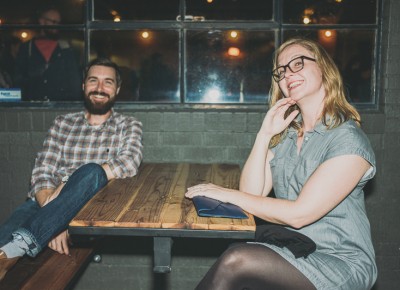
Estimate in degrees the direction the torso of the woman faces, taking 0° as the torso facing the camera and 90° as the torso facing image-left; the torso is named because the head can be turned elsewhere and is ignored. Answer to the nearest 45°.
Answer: approximately 45°

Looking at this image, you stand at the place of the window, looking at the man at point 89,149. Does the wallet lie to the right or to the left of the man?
left

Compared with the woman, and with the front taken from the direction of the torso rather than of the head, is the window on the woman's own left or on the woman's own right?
on the woman's own right

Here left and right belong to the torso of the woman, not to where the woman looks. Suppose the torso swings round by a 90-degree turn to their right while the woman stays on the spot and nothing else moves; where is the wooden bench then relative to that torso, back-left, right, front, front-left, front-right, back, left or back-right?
front-left

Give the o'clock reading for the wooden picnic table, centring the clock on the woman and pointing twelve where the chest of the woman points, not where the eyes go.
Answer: The wooden picnic table is roughly at 1 o'clock from the woman.

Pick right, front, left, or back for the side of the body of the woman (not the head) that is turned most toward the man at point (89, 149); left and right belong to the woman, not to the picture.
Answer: right
